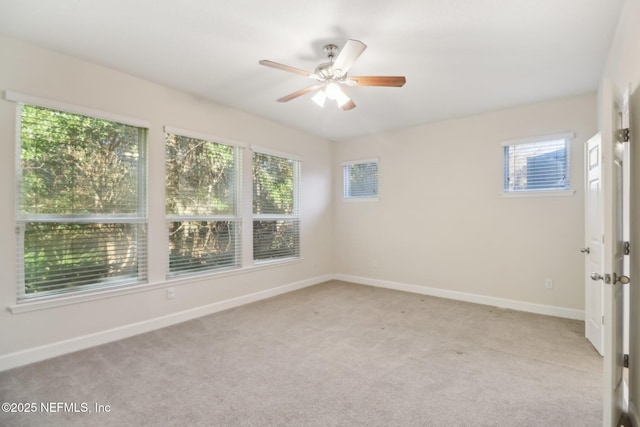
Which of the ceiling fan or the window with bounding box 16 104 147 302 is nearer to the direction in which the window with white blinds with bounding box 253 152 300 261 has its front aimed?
the ceiling fan

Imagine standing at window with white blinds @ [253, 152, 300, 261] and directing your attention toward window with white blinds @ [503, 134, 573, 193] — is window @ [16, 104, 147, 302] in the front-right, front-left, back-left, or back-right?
back-right

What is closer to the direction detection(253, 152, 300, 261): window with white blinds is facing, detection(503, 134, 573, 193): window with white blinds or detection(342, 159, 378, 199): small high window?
the window with white blinds

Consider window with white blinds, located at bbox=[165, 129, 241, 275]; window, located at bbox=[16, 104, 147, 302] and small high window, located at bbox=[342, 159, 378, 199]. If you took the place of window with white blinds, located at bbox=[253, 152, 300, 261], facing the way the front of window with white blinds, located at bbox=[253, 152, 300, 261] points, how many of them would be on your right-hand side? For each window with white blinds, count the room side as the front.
2

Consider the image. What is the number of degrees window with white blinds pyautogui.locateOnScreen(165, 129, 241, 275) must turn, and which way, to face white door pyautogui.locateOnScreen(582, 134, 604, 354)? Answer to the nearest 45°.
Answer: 0° — it already faces it

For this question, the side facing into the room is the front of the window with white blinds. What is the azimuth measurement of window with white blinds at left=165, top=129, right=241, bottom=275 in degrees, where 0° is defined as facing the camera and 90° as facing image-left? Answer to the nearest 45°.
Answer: approximately 315°

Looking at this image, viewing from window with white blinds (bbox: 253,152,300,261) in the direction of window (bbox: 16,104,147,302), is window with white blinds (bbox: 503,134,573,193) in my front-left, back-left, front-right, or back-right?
back-left

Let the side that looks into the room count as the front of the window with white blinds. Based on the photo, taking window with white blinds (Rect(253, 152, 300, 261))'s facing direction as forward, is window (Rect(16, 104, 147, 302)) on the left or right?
on its right
